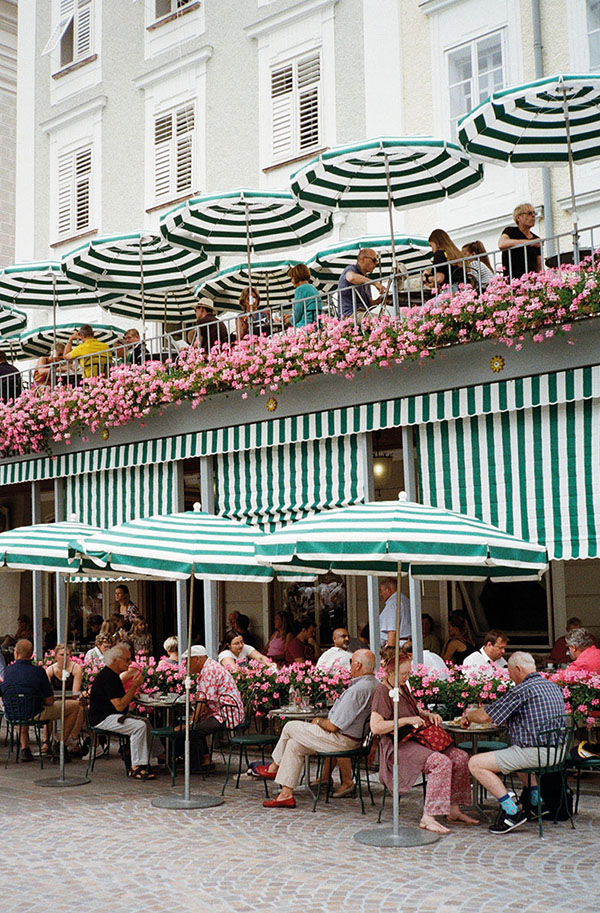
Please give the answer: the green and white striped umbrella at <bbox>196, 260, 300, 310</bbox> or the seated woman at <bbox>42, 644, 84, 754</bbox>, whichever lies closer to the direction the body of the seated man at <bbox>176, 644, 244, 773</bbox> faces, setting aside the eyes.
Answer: the seated woman

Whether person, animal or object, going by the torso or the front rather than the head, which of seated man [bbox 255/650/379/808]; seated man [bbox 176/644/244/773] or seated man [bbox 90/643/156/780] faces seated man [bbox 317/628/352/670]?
seated man [bbox 90/643/156/780]

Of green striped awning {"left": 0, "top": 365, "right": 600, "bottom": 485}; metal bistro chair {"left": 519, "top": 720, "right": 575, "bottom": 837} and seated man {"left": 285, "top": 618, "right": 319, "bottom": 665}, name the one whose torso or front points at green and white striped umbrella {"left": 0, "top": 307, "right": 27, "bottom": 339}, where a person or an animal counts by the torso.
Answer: the metal bistro chair

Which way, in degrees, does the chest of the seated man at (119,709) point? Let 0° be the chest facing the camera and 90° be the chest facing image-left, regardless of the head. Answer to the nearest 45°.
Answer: approximately 270°

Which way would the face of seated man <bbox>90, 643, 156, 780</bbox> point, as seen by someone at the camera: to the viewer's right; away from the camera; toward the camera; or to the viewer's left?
to the viewer's right

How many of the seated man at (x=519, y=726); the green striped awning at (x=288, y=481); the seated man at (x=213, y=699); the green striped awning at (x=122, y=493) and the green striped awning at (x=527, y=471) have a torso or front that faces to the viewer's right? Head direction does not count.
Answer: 0

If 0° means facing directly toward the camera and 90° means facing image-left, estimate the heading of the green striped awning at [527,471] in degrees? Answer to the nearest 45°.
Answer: approximately 45°

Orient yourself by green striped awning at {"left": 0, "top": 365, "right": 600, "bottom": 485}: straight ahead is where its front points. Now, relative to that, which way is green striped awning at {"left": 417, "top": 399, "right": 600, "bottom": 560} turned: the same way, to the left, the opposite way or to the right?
the same way

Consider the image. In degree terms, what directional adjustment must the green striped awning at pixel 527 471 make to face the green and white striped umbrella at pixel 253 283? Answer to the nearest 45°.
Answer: approximately 90° to its right

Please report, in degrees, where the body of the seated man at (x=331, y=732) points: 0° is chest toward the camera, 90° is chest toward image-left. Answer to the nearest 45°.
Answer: approximately 90°

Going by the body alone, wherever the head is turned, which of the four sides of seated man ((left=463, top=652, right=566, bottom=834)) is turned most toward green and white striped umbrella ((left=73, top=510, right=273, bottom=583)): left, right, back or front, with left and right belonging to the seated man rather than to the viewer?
front

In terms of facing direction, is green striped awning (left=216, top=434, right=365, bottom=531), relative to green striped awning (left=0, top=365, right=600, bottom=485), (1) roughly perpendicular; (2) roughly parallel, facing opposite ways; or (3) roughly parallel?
roughly parallel

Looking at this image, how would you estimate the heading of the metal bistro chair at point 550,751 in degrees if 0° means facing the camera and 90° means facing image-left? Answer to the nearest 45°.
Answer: approximately 135°

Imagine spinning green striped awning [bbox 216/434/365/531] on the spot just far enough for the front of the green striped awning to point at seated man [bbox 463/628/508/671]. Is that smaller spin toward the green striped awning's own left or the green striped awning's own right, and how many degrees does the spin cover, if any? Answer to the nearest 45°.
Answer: approximately 90° to the green striped awning's own left

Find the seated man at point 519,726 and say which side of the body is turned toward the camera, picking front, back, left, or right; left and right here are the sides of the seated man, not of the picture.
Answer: left

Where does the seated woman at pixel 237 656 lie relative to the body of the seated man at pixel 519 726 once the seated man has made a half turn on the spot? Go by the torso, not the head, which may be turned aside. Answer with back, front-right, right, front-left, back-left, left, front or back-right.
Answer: back-left

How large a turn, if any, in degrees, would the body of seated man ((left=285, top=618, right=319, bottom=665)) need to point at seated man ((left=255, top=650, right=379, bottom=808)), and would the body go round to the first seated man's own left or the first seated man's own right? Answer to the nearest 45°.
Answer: approximately 45° to the first seated man's own right

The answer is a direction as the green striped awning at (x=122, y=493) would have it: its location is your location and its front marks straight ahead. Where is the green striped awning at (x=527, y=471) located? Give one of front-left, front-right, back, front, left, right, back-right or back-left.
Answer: left
